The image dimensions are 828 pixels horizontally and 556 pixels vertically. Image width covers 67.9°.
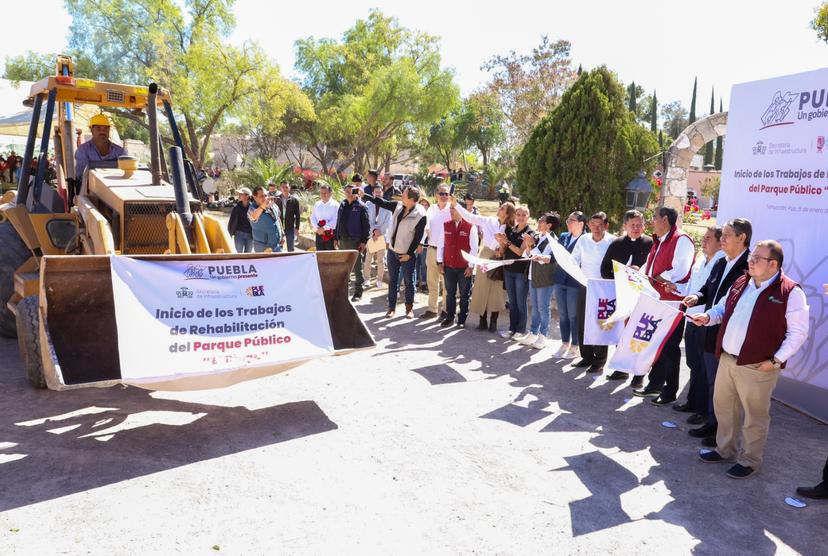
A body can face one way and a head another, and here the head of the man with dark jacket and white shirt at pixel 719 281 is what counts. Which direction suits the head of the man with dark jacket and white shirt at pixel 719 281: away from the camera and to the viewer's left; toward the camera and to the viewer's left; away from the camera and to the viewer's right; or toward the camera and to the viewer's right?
toward the camera and to the viewer's left

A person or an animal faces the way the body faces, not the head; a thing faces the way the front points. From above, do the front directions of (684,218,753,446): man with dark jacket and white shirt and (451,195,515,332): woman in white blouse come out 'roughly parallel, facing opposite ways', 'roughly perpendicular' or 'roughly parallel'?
roughly parallel

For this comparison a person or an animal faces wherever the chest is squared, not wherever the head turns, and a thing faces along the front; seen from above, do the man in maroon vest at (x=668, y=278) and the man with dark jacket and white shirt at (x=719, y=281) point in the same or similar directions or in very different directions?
same or similar directions

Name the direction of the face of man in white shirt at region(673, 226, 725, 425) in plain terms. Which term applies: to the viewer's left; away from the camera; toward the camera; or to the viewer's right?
to the viewer's left

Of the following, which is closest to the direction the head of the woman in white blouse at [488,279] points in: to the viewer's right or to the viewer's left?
to the viewer's left

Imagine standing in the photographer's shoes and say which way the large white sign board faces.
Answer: facing the viewer and to the left of the viewer

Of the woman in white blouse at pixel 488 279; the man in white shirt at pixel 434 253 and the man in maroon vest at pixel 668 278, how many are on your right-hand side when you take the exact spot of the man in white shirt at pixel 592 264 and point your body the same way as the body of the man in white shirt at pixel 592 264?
2

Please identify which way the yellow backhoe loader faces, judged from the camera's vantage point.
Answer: facing the viewer and to the right of the viewer

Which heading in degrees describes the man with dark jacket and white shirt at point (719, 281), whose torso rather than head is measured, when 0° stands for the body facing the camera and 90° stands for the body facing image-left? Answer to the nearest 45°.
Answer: approximately 45°

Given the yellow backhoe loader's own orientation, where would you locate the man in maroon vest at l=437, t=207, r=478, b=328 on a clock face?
The man in maroon vest is roughly at 10 o'clock from the yellow backhoe loader.

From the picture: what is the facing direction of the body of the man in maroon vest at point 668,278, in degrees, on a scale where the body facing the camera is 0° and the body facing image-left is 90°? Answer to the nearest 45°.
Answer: approximately 45°

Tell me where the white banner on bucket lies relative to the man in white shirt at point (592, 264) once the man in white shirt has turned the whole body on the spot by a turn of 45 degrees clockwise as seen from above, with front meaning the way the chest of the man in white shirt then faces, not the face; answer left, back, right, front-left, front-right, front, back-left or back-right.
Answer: front-left

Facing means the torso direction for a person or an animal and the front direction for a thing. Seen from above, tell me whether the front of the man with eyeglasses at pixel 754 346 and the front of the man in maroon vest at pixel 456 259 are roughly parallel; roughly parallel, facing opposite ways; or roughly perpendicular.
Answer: roughly perpendicular

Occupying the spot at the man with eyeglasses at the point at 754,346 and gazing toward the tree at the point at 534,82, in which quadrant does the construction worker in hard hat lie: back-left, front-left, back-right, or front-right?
front-left

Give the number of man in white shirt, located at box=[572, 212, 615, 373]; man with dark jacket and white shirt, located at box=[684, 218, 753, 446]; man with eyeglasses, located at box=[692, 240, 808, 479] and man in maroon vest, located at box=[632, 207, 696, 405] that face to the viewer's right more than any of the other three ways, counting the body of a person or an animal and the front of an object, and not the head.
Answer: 0

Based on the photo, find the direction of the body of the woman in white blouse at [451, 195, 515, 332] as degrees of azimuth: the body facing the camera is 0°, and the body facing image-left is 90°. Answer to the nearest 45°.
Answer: approximately 45°

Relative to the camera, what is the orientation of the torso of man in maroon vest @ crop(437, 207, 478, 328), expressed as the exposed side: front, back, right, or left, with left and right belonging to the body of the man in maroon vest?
front
